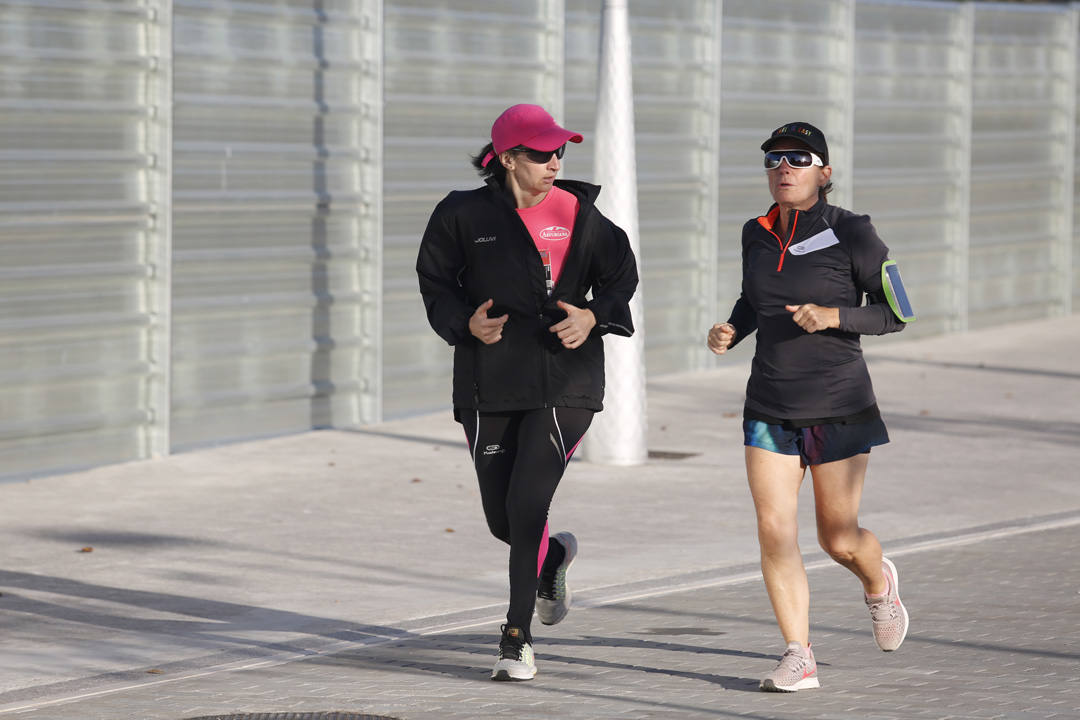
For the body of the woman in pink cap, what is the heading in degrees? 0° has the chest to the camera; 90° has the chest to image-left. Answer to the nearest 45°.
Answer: approximately 0°

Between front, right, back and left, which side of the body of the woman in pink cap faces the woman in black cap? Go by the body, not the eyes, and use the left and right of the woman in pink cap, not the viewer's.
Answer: left

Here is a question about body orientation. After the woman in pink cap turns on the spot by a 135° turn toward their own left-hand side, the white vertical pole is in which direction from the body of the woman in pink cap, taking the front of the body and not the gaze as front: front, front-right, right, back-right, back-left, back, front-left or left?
front-left
